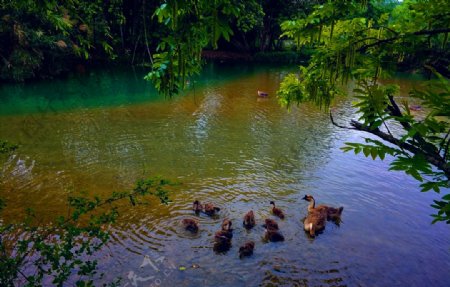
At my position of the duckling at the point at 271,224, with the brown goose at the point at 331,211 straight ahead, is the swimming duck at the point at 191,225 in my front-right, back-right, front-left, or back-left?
back-left
